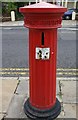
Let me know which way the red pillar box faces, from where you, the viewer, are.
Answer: facing the viewer
